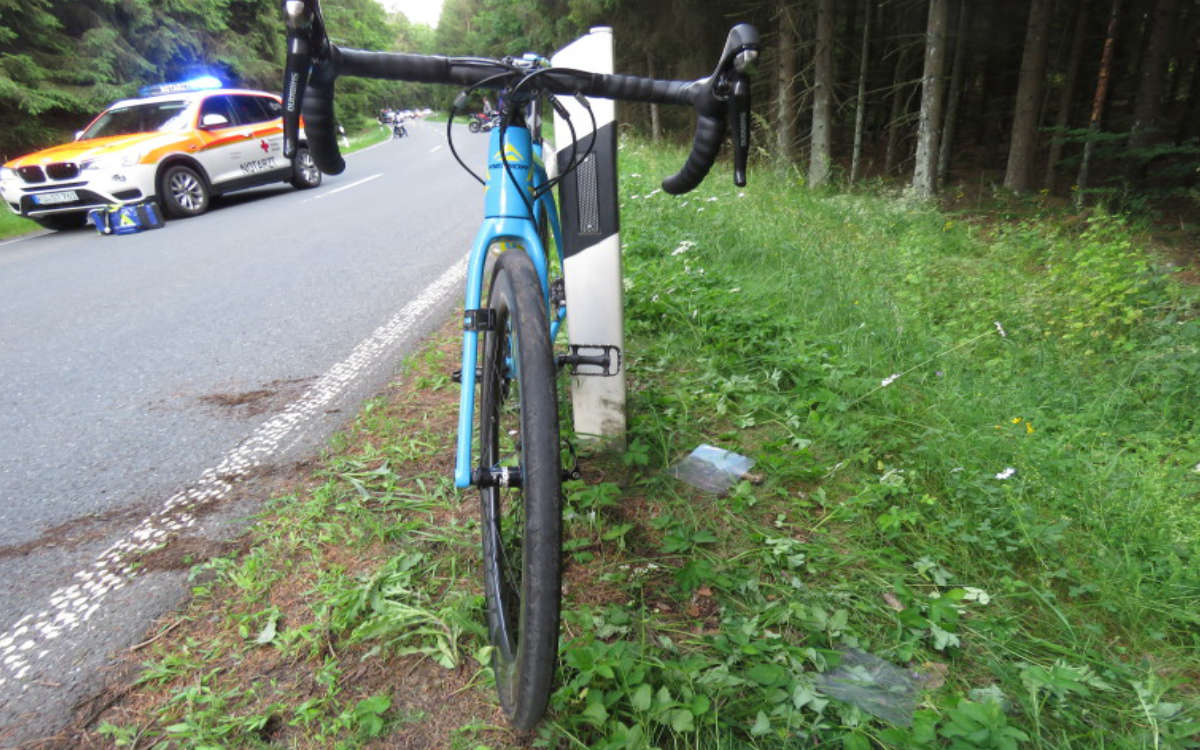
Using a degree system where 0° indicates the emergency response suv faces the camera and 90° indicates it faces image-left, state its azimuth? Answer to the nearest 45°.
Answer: approximately 45°

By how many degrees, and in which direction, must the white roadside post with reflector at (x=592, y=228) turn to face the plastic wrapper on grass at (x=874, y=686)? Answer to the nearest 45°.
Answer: approximately 45° to its left

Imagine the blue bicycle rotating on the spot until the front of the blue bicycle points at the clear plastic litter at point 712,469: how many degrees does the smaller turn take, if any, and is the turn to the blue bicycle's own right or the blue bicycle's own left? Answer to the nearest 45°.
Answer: approximately 135° to the blue bicycle's own left

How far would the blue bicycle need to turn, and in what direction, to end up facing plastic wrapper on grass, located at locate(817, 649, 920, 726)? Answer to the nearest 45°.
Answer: approximately 45° to its left

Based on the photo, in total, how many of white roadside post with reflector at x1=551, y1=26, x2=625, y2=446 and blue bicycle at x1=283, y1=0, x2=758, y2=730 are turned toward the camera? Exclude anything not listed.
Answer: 2

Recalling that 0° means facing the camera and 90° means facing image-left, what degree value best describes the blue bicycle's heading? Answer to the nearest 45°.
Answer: approximately 0°

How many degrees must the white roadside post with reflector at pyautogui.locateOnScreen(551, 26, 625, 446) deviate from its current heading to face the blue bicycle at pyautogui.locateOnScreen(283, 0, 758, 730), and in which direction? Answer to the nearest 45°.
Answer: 0° — it already faces it
